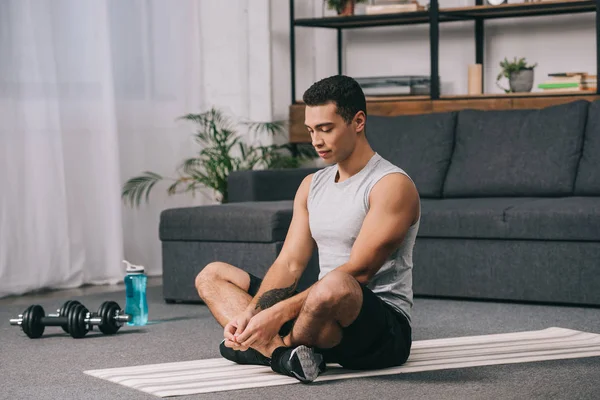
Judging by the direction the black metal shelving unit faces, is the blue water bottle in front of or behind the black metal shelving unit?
in front

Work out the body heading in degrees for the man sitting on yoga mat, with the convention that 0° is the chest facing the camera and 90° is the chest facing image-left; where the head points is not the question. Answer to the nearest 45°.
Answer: approximately 45°

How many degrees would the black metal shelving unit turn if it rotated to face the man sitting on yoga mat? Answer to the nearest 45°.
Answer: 0° — it already faces them

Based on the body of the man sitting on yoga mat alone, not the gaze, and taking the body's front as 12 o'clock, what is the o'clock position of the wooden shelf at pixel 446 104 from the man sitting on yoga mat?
The wooden shelf is roughly at 5 o'clock from the man sitting on yoga mat.

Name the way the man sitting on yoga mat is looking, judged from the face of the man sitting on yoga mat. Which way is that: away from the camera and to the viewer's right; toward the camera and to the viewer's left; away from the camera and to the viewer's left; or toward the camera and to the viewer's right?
toward the camera and to the viewer's left

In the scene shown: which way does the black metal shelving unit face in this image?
toward the camera

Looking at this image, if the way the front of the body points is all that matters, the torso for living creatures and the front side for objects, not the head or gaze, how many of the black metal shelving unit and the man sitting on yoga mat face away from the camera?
0

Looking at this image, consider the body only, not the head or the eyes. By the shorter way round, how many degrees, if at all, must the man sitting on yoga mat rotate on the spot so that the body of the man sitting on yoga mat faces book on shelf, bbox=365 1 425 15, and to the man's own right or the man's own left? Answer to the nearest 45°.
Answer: approximately 135° to the man's own right

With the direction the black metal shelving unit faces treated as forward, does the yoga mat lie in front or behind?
in front
